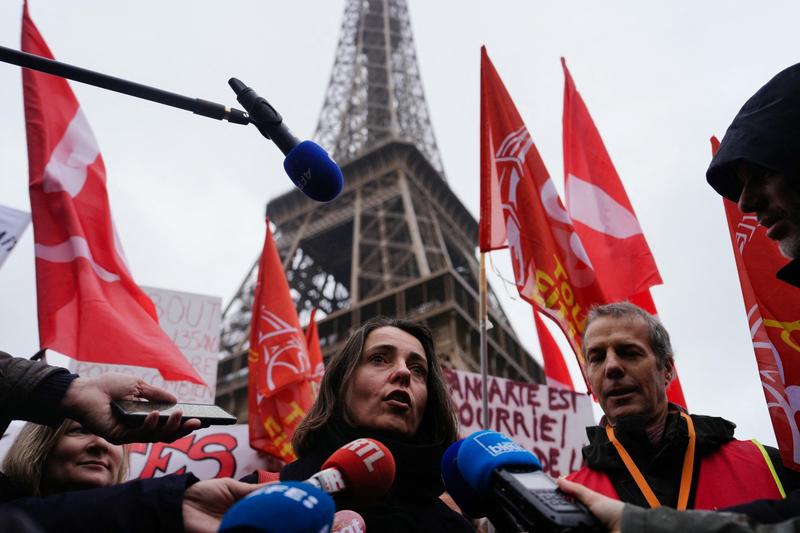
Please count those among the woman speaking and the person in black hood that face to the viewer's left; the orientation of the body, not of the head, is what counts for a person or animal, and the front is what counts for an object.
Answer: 1

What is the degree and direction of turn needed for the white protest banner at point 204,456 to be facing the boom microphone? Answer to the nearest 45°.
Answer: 0° — it already faces it

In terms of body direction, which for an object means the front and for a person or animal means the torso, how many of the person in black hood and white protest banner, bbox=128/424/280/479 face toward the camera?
1

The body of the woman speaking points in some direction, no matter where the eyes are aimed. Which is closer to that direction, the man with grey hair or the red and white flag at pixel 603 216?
the man with grey hair

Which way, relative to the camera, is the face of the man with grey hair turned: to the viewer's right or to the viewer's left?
to the viewer's left

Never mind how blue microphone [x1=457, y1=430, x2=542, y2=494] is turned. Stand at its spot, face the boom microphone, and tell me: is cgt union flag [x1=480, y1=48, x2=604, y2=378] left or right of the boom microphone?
right

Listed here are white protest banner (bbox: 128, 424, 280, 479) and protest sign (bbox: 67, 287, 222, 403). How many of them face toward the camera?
2

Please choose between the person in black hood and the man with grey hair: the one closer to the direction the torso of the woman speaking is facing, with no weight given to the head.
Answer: the person in black hood

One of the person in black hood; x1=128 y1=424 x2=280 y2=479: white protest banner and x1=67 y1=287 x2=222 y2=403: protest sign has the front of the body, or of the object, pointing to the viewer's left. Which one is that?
the person in black hood
